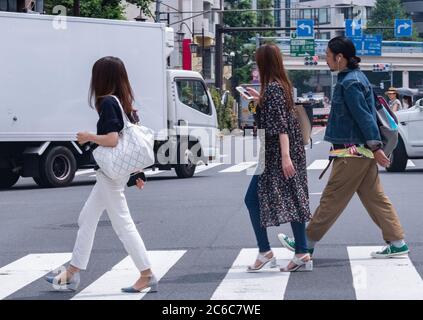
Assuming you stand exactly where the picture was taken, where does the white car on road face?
facing to the left of the viewer
